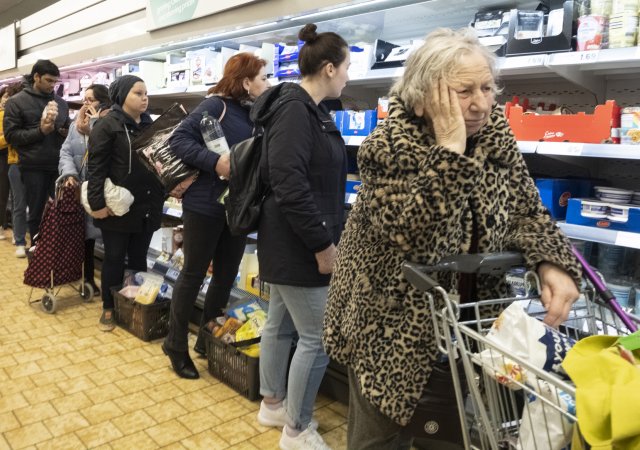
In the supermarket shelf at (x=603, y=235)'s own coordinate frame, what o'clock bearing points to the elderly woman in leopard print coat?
The elderly woman in leopard print coat is roughly at 11 o'clock from the supermarket shelf.

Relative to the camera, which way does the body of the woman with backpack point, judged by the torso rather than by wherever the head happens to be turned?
to the viewer's right

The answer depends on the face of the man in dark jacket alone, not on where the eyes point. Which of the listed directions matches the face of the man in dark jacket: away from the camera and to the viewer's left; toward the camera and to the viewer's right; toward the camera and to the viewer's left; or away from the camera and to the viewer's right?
toward the camera and to the viewer's right

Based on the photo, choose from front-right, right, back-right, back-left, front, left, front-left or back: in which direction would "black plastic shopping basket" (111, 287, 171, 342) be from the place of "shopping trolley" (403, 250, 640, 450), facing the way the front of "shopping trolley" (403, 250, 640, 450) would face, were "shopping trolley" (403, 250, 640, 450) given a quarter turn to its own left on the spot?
left

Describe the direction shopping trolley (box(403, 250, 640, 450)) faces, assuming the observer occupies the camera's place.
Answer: facing the viewer and to the right of the viewer

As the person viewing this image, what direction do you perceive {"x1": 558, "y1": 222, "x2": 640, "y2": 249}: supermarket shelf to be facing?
facing the viewer and to the left of the viewer

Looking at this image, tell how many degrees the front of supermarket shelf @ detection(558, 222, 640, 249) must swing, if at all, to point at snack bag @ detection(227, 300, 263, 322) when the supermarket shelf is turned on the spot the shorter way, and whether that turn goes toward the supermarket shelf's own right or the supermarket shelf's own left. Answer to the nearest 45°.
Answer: approximately 45° to the supermarket shelf's own right

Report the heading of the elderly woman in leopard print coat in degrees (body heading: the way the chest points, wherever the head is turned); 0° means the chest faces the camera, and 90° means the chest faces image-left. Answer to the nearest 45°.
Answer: approximately 315°
